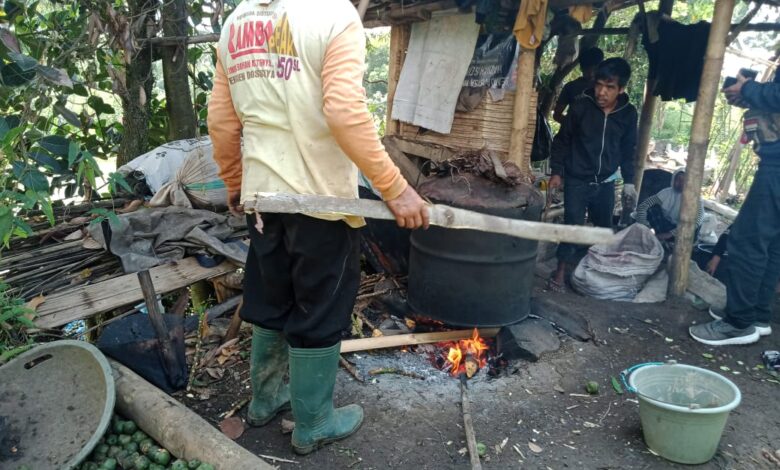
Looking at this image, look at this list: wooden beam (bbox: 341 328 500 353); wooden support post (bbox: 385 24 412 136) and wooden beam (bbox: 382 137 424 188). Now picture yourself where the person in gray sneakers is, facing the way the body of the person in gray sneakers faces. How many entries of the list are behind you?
0

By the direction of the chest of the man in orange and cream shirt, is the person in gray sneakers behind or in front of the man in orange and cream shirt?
in front

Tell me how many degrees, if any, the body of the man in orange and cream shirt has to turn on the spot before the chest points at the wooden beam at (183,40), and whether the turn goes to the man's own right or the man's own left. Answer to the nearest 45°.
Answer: approximately 45° to the man's own left

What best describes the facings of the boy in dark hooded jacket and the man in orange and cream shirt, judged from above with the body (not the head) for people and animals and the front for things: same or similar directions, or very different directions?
very different directions

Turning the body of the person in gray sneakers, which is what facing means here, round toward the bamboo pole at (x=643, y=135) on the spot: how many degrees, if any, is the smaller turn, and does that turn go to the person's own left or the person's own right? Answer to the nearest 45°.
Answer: approximately 45° to the person's own right

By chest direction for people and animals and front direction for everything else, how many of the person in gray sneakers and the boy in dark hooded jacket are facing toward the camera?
1

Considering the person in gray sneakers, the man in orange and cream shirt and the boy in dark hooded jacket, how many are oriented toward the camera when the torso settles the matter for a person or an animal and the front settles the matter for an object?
1

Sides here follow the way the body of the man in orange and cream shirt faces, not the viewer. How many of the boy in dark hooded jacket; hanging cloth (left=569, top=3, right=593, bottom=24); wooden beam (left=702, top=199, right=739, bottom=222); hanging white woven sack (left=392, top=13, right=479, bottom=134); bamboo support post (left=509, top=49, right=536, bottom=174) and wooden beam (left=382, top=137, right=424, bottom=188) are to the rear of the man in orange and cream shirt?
0

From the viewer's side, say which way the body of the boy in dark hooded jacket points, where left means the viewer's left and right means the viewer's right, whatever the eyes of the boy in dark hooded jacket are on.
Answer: facing the viewer

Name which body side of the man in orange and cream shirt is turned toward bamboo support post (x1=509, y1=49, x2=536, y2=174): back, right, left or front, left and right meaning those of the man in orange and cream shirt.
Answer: front

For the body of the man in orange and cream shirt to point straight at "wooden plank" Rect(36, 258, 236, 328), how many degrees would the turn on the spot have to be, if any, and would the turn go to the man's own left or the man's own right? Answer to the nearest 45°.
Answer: approximately 90° to the man's own left

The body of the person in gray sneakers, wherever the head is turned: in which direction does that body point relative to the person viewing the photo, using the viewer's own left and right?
facing to the left of the viewer

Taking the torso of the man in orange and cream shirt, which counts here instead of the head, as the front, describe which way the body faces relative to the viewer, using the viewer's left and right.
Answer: facing away from the viewer and to the right of the viewer

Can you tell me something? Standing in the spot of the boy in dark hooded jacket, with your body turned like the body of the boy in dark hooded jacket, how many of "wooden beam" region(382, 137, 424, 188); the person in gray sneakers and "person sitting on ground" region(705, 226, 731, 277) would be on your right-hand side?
1

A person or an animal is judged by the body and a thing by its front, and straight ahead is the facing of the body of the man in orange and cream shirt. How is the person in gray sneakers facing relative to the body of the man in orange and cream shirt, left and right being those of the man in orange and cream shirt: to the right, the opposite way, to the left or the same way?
to the left

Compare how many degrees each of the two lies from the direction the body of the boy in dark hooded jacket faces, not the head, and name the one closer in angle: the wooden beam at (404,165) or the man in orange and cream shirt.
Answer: the man in orange and cream shirt
